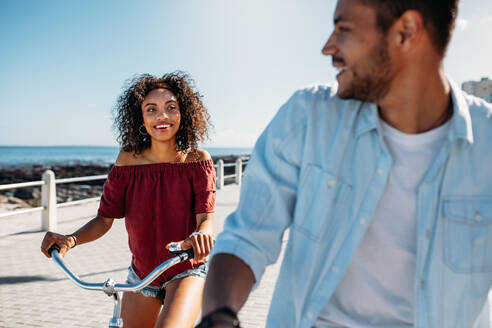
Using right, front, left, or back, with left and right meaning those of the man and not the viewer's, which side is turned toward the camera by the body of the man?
front

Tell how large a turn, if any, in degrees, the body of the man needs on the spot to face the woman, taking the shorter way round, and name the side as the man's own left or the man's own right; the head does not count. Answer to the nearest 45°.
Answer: approximately 135° to the man's own right

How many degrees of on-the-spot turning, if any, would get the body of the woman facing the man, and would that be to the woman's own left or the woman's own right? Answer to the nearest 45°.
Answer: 0° — they already face them

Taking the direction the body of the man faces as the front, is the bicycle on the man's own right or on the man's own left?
on the man's own right

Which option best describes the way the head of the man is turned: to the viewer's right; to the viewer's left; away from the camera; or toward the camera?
to the viewer's left

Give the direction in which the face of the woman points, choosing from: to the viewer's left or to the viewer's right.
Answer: to the viewer's right

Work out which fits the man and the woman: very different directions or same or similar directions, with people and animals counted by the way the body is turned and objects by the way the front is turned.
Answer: same or similar directions

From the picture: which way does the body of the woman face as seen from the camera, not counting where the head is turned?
toward the camera

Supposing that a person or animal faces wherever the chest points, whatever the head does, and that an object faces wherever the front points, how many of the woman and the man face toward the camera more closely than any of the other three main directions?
2
